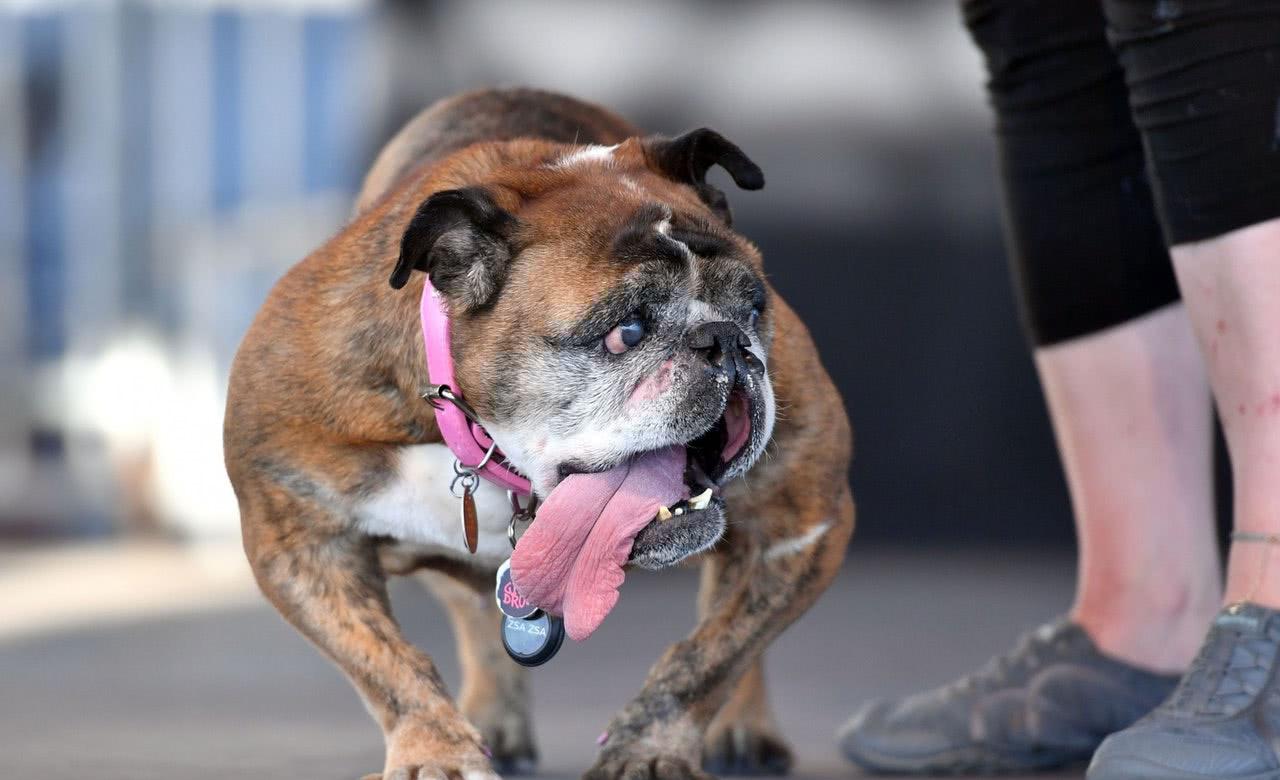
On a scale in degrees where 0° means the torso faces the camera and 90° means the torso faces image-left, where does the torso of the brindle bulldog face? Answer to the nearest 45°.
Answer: approximately 0°
